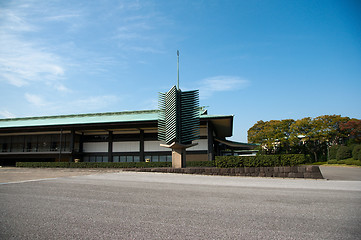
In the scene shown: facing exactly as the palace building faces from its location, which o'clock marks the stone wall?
The stone wall is roughly at 11 o'clock from the palace building.

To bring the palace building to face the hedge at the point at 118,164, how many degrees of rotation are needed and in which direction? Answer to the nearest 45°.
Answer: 0° — it already faces it

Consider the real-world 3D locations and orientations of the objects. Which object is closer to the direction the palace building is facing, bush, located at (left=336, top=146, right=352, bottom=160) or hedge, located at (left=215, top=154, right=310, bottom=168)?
the hedge

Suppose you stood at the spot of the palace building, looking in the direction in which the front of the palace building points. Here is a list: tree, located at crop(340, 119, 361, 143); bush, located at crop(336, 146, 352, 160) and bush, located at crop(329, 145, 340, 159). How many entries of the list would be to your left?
3

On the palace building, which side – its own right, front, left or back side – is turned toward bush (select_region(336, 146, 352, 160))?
left

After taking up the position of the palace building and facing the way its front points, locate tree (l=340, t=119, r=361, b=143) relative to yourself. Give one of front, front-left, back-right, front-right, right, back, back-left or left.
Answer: left

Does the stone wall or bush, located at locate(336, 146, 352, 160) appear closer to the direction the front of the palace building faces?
the stone wall

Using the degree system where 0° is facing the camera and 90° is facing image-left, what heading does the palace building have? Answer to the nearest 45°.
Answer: approximately 0°

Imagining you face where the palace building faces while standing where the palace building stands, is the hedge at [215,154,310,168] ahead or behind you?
ahead

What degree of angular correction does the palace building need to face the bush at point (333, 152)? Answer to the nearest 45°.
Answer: approximately 90° to its left
